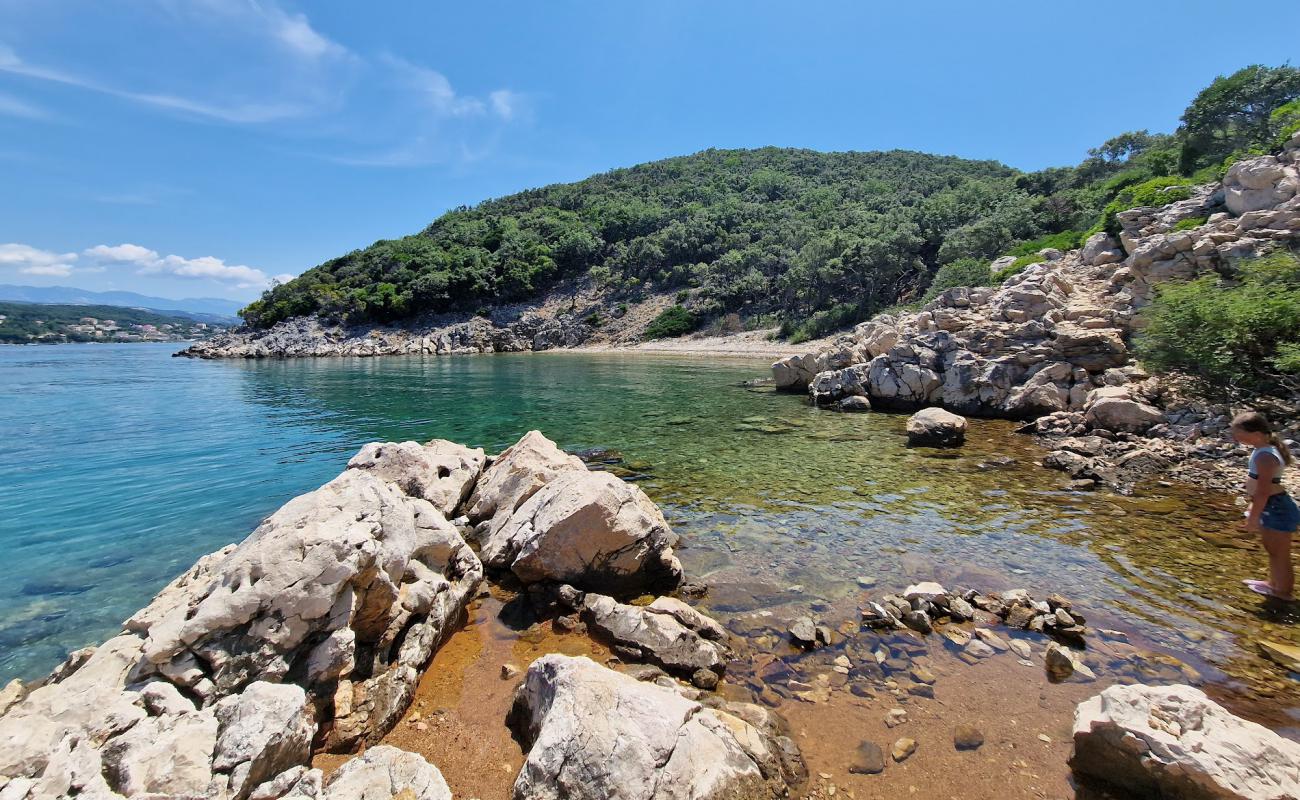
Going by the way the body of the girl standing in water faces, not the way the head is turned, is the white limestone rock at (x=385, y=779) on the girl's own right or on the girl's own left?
on the girl's own left

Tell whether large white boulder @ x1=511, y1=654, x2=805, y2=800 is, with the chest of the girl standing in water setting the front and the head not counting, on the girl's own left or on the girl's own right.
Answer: on the girl's own left

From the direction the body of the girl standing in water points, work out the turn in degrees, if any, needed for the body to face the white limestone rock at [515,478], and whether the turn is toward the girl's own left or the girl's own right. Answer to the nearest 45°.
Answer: approximately 45° to the girl's own left

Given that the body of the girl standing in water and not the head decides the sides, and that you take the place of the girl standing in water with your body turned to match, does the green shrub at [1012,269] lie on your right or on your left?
on your right

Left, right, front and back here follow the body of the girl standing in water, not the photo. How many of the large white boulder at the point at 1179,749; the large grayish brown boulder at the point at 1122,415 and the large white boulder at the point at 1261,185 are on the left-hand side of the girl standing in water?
1

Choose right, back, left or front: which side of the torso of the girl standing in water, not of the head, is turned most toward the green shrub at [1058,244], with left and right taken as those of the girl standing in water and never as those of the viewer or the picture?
right

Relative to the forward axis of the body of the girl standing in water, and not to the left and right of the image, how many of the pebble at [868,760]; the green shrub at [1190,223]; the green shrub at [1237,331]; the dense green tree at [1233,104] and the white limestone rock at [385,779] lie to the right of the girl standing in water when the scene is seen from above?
3

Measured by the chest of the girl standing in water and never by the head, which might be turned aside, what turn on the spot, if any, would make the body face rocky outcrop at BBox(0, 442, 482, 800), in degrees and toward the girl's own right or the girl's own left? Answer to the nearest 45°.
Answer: approximately 45° to the girl's own left

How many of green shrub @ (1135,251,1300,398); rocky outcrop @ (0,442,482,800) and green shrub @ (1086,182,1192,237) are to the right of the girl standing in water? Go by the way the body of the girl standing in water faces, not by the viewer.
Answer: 2

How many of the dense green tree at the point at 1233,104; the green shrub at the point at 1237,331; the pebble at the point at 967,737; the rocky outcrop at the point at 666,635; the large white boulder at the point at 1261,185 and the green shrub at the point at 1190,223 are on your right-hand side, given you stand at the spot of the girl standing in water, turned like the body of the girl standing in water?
4

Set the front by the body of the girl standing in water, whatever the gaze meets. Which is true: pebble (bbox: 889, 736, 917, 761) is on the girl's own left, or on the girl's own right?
on the girl's own left

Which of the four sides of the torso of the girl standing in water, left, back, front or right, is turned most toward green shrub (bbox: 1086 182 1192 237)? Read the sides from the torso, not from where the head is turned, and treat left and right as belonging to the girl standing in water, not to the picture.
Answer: right

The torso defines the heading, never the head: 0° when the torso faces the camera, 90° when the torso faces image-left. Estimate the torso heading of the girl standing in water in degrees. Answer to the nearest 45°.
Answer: approximately 90°

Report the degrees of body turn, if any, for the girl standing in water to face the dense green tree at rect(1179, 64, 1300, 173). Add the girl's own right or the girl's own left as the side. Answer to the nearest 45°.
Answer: approximately 90° to the girl's own right

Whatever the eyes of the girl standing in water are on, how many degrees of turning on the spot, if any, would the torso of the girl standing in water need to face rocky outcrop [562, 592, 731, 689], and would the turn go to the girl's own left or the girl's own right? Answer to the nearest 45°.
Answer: approximately 45° to the girl's own left

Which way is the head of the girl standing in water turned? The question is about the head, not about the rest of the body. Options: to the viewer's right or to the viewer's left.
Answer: to the viewer's left

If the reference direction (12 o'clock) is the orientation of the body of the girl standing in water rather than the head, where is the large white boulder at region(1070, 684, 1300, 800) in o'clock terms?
The large white boulder is roughly at 9 o'clock from the girl standing in water.
